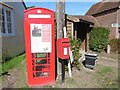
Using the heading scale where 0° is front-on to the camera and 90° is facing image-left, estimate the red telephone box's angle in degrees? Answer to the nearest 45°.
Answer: approximately 0°

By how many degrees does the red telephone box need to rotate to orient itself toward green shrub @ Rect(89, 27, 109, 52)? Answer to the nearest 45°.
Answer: approximately 135° to its left

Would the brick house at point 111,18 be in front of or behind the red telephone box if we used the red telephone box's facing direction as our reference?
behind
